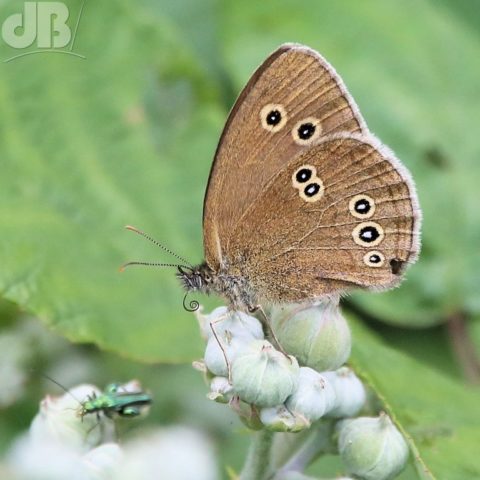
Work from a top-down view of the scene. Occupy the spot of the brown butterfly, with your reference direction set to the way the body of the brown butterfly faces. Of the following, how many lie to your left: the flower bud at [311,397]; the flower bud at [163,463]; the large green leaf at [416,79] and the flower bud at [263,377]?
3

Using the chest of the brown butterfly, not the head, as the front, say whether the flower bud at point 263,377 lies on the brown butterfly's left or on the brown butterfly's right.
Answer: on the brown butterfly's left

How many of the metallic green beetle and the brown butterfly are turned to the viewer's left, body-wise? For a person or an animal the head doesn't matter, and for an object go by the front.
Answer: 2

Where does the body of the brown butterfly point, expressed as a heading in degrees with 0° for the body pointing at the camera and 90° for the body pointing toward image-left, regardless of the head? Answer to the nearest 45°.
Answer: approximately 90°

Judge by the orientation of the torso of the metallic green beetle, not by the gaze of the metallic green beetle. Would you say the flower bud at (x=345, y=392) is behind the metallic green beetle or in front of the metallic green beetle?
behind

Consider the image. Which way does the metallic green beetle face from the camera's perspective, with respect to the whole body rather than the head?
to the viewer's left

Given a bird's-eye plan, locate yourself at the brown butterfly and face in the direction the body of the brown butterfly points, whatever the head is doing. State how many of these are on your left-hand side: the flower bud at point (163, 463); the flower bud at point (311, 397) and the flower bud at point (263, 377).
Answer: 3

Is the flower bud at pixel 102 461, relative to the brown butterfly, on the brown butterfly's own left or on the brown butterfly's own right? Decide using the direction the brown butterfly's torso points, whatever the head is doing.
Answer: on the brown butterfly's own left

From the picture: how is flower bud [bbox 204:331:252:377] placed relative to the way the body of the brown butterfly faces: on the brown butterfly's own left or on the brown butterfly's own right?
on the brown butterfly's own left
